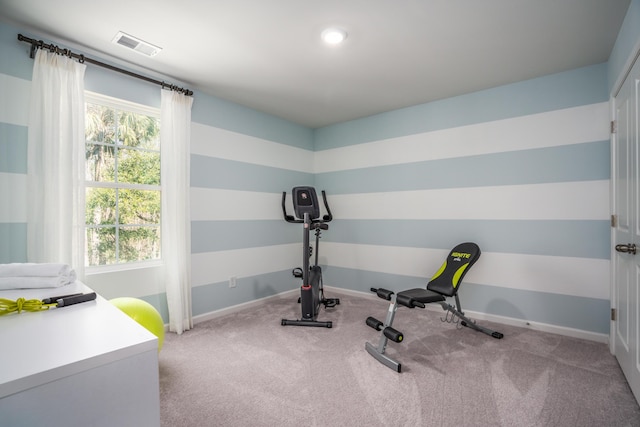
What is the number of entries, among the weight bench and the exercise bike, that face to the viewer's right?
0

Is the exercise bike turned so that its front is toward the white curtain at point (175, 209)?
no

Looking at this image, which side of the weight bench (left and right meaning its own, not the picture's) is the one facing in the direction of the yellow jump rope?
front

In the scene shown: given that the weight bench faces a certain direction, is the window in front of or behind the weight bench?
in front

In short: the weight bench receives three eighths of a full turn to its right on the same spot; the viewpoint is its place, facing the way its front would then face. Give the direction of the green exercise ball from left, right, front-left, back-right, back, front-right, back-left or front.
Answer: back-left

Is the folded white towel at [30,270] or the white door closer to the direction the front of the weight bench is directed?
the folded white towel

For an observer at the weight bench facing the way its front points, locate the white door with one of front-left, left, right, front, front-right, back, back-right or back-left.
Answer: back-left

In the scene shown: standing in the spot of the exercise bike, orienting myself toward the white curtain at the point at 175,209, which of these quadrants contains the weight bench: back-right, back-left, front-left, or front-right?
back-left

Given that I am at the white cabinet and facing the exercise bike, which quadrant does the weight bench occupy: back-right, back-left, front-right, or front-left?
front-right

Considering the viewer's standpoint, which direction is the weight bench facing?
facing the viewer and to the left of the viewer

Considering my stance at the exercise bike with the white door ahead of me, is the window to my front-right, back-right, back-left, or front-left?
back-right
